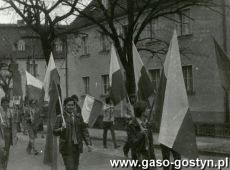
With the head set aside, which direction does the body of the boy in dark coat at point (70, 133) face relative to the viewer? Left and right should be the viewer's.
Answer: facing the viewer

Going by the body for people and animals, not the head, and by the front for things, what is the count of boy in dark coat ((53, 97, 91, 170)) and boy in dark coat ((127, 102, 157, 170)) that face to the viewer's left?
0

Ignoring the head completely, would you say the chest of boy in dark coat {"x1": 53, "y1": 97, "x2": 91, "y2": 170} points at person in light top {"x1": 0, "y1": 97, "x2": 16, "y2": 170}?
no

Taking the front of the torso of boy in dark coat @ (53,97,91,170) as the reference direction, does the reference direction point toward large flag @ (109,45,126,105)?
no

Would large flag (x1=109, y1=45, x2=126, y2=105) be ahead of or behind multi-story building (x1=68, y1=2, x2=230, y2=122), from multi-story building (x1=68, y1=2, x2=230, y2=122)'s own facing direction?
ahead

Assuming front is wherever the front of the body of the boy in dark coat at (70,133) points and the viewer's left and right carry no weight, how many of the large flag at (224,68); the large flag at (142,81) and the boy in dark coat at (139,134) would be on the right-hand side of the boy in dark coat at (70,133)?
0

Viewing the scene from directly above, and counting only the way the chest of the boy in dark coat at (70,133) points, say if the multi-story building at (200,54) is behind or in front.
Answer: behind

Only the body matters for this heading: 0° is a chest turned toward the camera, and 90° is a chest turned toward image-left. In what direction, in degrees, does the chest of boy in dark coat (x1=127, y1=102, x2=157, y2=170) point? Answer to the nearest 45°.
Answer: approximately 315°

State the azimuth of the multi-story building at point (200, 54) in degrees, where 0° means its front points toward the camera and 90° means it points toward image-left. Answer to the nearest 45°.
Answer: approximately 45°

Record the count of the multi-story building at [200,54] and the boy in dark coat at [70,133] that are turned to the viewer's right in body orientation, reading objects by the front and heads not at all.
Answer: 0

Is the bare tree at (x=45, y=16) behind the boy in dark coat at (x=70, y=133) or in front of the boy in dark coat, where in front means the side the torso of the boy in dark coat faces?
behind

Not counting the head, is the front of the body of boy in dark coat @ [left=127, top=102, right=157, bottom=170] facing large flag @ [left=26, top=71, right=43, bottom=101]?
no

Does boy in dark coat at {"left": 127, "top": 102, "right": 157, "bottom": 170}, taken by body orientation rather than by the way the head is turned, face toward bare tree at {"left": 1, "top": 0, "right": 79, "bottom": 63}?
no

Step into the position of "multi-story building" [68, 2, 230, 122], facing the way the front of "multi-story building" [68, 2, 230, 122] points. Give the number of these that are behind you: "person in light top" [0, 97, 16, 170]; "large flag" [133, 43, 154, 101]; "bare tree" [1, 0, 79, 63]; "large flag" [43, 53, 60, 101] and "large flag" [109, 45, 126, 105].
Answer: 0
